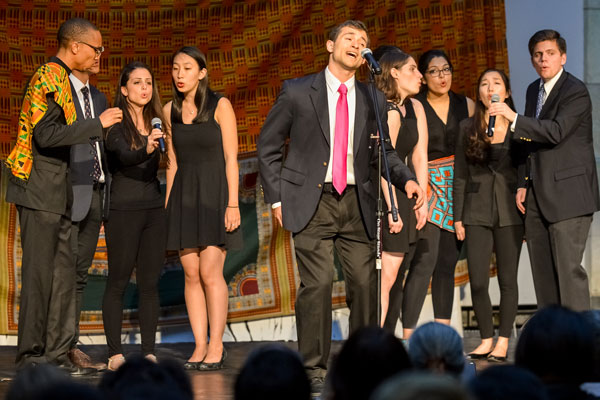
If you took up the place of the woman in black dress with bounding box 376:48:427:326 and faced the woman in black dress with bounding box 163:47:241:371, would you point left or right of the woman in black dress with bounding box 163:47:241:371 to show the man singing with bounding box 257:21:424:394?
left

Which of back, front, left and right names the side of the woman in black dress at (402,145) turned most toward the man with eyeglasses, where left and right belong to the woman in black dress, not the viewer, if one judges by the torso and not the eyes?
right

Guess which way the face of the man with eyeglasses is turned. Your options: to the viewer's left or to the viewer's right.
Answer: to the viewer's right

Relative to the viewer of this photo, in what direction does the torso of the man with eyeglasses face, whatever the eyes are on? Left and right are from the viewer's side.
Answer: facing to the right of the viewer

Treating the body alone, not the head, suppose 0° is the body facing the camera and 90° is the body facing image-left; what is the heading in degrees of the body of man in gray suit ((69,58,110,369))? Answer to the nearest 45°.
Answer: approximately 315°

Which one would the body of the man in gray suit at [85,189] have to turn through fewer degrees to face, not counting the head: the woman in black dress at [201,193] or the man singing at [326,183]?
the man singing

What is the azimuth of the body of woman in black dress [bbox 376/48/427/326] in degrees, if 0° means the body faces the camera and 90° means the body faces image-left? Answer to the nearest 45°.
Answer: approximately 315°

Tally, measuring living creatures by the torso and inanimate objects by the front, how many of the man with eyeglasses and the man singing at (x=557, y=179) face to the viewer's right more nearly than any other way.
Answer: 1

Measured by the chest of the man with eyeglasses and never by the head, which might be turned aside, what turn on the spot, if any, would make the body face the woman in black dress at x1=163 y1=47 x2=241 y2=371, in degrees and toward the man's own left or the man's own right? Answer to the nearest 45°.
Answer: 0° — they already face them

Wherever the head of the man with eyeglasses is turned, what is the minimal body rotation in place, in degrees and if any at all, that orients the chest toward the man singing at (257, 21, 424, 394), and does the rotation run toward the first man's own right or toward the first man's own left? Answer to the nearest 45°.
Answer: approximately 45° to the first man's own right

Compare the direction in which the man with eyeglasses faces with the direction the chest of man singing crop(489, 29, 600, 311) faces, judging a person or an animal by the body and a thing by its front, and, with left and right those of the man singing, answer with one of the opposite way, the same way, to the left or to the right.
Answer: the opposite way

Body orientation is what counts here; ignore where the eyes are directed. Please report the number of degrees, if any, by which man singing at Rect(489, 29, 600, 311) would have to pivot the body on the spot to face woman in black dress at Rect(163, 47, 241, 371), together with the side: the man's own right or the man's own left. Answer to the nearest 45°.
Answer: approximately 45° to the man's own right
